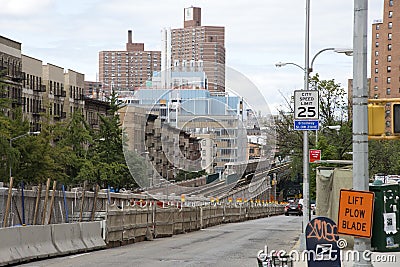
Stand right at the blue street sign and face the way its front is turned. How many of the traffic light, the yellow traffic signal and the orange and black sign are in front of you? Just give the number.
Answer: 3

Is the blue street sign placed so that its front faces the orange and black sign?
yes

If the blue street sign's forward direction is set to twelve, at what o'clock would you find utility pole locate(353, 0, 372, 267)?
The utility pole is roughly at 12 o'clock from the blue street sign.

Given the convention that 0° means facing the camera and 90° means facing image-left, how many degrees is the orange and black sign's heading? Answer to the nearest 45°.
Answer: approximately 0°

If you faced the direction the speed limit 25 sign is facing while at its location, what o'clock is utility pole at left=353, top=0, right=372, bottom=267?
The utility pole is roughly at 12 o'clock from the speed limit 25 sign.

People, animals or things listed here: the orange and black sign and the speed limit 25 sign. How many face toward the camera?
2
